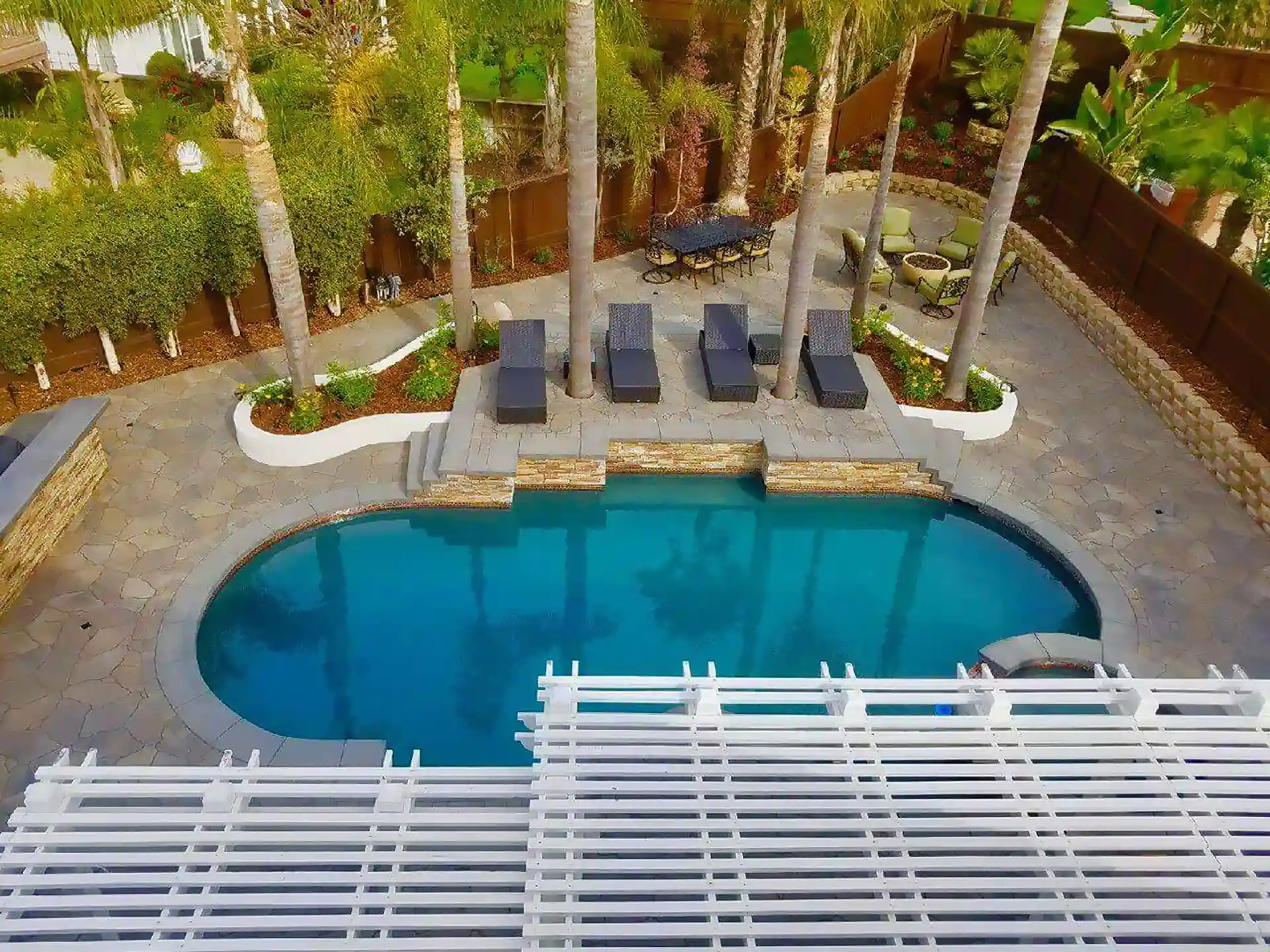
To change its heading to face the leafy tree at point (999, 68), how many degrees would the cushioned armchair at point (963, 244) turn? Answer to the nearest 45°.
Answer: approximately 135° to its right

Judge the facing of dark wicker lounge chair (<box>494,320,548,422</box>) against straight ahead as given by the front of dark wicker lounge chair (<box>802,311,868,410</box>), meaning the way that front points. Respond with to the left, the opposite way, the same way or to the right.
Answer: the same way

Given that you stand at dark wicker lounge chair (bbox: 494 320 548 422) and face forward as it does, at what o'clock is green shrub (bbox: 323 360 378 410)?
The green shrub is roughly at 3 o'clock from the dark wicker lounge chair.

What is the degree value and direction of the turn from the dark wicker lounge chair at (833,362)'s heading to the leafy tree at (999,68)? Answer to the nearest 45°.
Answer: approximately 180°

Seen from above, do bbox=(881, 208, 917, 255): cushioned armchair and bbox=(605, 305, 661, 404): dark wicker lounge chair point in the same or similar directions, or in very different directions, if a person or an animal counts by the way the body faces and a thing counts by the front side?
same or similar directions

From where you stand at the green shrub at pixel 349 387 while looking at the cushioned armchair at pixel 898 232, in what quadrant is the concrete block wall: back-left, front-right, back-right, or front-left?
front-right

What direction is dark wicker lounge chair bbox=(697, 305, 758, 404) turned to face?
toward the camera

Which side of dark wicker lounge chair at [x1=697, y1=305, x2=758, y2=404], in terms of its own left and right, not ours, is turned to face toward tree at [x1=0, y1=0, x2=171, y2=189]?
right

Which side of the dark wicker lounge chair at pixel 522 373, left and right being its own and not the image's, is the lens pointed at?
front

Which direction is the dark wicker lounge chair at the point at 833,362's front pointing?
toward the camera

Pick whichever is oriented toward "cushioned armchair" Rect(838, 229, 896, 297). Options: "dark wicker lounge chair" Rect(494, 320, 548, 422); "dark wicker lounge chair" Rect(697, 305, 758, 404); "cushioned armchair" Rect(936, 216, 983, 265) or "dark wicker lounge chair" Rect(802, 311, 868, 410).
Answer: "cushioned armchair" Rect(936, 216, 983, 265)

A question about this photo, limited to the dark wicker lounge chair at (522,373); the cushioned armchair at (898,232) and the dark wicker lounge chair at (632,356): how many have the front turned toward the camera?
3

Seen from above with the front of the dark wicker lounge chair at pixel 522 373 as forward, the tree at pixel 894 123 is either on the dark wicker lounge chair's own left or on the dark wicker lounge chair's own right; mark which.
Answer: on the dark wicker lounge chair's own left

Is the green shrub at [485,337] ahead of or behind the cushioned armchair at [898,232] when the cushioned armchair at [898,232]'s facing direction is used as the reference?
ahead

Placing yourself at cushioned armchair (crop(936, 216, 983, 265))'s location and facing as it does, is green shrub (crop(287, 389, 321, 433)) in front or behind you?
in front

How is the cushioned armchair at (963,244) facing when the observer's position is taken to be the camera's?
facing the viewer and to the left of the viewer
